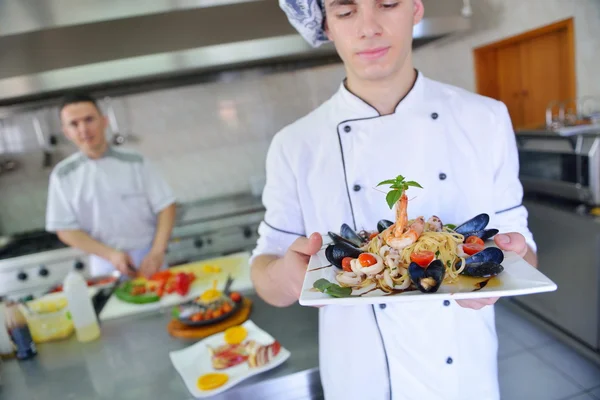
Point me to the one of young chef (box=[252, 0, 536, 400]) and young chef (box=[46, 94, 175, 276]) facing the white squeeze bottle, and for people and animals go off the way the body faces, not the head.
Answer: young chef (box=[46, 94, 175, 276])

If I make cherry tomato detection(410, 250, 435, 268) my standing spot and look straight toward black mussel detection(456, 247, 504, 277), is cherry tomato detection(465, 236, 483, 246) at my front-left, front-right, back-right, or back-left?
front-left

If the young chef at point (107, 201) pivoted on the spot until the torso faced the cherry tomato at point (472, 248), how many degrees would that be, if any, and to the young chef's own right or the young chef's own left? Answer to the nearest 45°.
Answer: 0° — they already face it

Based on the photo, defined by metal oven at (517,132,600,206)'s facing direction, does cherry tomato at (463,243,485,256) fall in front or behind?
in front

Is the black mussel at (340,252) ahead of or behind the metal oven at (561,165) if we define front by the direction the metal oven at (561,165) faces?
ahead

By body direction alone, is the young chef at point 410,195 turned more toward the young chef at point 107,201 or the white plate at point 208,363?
the white plate

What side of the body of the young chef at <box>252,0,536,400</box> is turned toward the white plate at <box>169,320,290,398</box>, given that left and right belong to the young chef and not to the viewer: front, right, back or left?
right

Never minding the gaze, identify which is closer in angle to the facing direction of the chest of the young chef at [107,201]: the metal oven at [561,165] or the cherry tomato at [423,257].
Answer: the cherry tomato

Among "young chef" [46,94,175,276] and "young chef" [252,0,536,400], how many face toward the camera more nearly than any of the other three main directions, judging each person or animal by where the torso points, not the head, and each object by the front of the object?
2

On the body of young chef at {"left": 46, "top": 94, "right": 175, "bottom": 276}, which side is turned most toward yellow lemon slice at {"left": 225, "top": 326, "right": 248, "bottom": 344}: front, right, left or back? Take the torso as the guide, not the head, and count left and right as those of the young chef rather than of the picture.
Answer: front

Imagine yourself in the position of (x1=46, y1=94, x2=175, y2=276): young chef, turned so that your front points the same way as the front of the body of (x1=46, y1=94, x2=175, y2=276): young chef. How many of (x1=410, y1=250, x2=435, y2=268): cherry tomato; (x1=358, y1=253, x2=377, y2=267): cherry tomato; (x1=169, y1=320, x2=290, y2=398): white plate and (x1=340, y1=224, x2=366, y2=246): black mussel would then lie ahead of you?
4

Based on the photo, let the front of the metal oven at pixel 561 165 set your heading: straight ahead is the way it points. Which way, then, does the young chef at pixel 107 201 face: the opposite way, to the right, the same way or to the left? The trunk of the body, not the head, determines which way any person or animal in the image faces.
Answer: to the left

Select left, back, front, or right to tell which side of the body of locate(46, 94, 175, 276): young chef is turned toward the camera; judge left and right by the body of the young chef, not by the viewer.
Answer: front

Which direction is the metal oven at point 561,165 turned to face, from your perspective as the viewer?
facing the viewer and to the left of the viewer

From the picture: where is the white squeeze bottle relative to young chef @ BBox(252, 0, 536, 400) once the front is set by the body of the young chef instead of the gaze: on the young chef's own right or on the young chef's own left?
on the young chef's own right

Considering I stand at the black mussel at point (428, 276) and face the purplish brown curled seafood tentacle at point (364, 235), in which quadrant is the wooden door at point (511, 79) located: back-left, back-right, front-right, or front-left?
front-right

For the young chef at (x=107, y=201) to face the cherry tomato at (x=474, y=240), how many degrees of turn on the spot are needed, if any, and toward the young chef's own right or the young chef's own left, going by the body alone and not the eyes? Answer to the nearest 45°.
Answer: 0° — they already face it

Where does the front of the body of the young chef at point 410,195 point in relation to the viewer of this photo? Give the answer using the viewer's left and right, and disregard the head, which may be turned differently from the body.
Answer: facing the viewer
